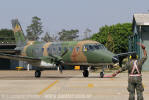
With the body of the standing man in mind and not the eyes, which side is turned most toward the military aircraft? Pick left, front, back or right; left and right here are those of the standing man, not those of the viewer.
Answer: front

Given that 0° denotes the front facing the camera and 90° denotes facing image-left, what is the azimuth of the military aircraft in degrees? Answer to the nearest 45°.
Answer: approximately 315°

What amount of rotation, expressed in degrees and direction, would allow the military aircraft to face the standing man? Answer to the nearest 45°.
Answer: approximately 45° to its right

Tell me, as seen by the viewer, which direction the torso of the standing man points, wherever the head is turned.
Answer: away from the camera

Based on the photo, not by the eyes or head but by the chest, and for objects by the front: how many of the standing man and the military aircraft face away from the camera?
1

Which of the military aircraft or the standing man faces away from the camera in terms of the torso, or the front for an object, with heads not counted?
the standing man
